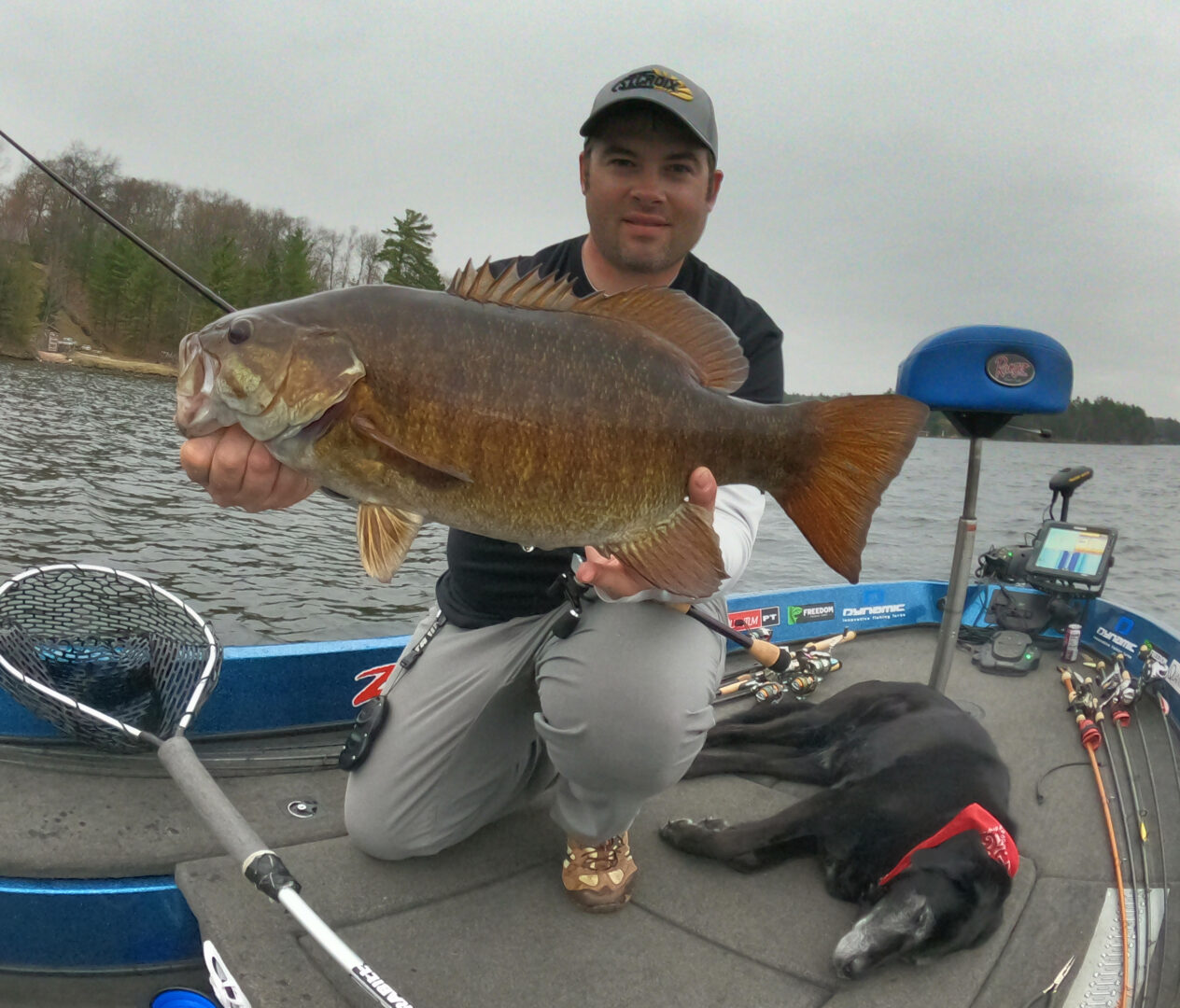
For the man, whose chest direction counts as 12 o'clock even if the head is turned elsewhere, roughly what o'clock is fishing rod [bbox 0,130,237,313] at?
The fishing rod is roughly at 3 o'clock from the man.

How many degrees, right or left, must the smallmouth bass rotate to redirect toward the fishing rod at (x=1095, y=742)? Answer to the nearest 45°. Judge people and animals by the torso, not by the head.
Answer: approximately 135° to its right

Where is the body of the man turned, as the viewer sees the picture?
toward the camera

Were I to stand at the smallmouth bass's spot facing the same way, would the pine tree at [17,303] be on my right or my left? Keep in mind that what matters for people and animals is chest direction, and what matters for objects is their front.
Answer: on my right

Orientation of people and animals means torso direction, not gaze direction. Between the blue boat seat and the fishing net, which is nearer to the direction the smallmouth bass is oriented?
the fishing net

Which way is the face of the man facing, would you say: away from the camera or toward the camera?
toward the camera

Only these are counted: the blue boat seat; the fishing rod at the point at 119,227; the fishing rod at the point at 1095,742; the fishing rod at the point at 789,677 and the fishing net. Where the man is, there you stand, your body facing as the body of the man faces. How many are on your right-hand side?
2

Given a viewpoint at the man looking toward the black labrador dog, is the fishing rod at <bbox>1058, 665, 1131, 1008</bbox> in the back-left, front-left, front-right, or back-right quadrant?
front-left

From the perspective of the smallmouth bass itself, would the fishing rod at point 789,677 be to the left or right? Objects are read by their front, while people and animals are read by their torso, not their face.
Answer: on its right

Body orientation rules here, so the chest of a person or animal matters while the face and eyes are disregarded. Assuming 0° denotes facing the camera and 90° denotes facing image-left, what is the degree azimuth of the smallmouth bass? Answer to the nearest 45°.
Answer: approximately 90°

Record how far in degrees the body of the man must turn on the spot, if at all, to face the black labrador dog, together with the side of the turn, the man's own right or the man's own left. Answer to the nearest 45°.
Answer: approximately 90° to the man's own left

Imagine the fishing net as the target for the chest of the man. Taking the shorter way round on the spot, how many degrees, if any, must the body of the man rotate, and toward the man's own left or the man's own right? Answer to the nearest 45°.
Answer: approximately 90° to the man's own right
